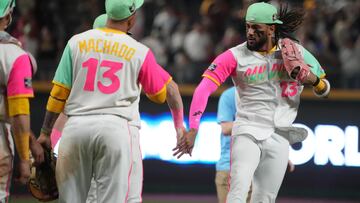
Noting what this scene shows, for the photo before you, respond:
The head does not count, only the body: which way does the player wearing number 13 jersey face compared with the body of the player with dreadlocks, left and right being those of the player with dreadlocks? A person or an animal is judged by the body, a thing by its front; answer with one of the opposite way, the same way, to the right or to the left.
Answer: the opposite way

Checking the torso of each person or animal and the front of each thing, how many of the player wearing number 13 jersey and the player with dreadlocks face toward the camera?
1

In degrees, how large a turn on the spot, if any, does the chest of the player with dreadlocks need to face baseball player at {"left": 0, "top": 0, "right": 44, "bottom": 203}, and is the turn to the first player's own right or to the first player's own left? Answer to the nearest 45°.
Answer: approximately 45° to the first player's own right

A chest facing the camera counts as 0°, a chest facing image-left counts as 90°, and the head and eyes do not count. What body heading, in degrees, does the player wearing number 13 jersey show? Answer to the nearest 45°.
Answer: approximately 180°

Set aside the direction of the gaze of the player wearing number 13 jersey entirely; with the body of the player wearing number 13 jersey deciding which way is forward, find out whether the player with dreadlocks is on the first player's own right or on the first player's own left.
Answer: on the first player's own right

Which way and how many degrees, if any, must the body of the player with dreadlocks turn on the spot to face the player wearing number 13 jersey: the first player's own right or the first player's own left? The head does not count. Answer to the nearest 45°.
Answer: approximately 45° to the first player's own right
